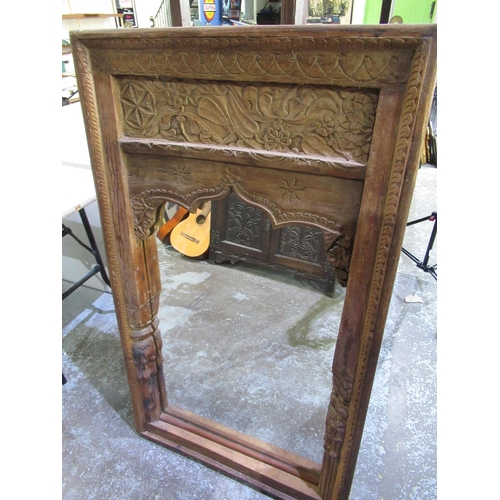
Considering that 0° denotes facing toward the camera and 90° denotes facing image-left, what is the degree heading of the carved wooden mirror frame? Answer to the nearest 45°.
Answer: approximately 45°
